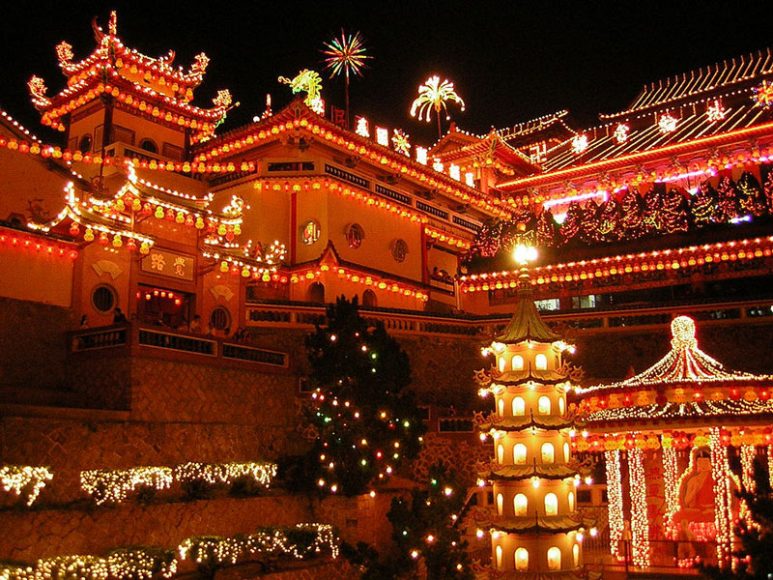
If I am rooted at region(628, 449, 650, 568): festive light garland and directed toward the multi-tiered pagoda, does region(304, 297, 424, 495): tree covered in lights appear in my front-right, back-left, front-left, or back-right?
front-right

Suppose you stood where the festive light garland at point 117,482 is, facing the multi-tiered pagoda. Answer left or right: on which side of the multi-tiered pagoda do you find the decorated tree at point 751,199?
left

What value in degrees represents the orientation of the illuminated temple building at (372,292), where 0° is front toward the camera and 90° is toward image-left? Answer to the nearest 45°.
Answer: approximately 315°

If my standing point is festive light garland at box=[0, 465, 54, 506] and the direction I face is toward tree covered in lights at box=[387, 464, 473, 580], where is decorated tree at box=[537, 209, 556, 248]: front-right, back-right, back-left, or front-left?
front-left

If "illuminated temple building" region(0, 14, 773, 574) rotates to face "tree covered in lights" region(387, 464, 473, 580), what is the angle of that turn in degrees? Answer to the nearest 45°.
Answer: approximately 45° to its right

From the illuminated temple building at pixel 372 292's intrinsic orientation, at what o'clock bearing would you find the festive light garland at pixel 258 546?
The festive light garland is roughly at 2 o'clock from the illuminated temple building.

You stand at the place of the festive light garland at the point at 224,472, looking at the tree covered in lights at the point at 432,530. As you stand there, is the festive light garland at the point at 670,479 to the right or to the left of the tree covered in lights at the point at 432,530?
left

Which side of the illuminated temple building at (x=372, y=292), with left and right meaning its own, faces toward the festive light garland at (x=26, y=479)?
right
